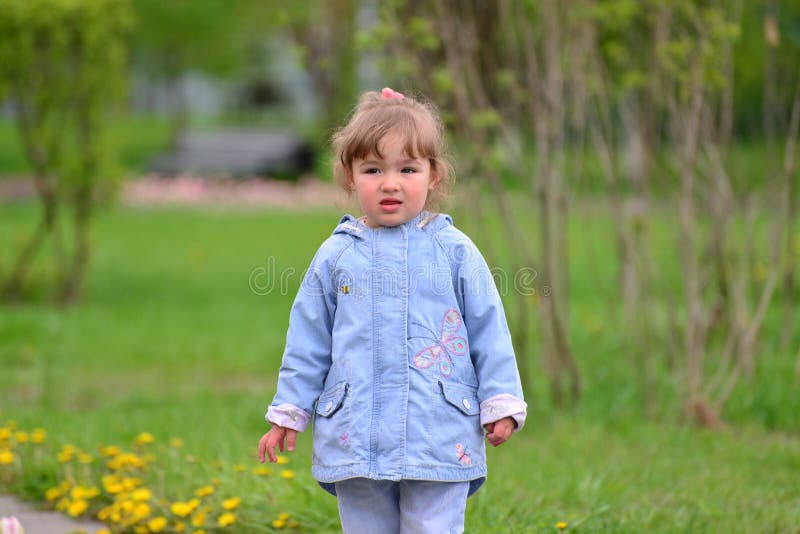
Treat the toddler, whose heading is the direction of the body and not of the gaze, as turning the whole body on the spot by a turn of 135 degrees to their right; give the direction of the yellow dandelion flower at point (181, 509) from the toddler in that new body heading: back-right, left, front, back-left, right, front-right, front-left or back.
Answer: front

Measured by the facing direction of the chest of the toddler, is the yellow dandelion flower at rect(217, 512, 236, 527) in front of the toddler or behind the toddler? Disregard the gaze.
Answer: behind

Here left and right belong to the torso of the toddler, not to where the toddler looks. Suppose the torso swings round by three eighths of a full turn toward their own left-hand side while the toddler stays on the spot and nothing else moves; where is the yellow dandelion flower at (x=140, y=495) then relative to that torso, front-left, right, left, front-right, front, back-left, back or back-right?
left

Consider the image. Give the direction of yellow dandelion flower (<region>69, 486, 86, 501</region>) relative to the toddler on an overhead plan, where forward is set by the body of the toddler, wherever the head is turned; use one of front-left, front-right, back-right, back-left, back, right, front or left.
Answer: back-right

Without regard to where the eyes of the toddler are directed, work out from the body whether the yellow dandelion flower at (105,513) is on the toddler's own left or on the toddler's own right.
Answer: on the toddler's own right

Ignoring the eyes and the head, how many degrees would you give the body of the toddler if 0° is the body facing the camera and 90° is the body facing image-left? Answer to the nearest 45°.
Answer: approximately 0°

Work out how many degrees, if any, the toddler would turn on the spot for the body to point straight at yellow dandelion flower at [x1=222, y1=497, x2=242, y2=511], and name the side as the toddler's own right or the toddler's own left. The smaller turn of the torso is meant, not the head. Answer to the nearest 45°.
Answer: approximately 135° to the toddler's own right

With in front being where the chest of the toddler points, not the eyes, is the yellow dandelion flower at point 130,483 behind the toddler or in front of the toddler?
behind

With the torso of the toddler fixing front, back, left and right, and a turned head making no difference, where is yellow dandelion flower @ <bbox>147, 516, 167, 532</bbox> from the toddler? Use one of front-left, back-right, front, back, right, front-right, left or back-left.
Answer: back-right
